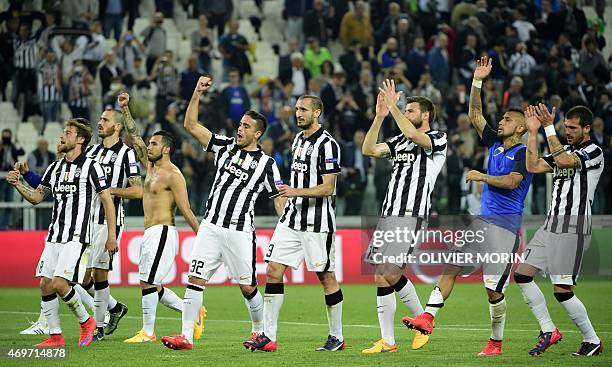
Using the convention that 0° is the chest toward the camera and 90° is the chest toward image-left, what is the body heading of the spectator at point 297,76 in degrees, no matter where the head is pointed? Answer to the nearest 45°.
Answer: approximately 0°

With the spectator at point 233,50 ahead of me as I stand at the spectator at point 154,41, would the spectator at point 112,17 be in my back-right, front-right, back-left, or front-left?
back-left

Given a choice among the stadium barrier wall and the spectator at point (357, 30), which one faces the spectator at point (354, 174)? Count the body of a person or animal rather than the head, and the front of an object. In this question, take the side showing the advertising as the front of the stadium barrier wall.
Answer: the spectator at point (357, 30)

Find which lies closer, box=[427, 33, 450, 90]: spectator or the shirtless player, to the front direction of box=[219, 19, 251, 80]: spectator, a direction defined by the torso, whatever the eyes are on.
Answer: the shirtless player

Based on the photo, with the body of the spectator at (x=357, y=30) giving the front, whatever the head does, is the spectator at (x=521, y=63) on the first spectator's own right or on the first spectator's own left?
on the first spectator's own left

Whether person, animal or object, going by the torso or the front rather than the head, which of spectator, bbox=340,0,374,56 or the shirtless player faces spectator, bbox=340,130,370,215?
spectator, bbox=340,0,374,56

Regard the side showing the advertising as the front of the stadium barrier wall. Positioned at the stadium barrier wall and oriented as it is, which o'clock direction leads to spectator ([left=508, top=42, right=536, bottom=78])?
The spectator is roughly at 8 o'clock from the stadium barrier wall.

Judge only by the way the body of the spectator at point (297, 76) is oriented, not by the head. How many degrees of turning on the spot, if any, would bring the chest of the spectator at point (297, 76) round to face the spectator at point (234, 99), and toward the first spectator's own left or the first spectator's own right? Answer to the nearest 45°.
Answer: approximately 45° to the first spectator's own right
